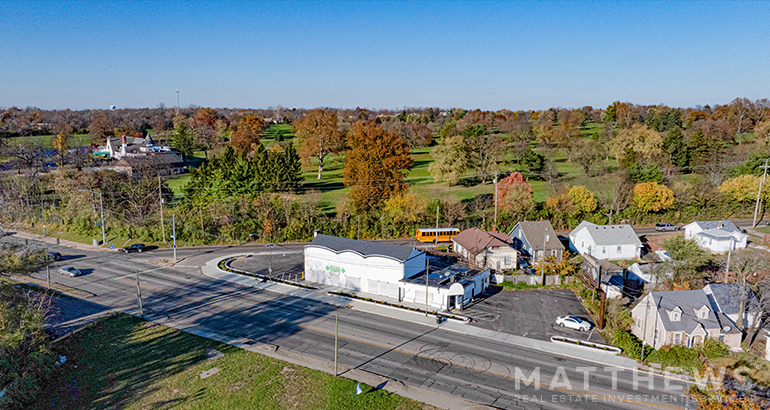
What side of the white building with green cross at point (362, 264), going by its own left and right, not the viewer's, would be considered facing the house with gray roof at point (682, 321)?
left

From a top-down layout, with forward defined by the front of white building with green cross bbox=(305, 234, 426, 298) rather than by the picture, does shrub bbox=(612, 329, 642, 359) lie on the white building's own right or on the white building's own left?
on the white building's own left

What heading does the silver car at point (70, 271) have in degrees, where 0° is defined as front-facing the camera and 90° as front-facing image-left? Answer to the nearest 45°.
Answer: approximately 315°

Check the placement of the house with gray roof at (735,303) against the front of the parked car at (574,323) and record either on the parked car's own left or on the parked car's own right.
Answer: on the parked car's own left

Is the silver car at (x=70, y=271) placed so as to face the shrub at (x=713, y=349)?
yes

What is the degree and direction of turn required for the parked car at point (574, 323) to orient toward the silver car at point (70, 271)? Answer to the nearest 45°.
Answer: approximately 135° to its right

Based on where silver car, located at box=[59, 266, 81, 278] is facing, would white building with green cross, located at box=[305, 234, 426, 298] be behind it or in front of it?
in front

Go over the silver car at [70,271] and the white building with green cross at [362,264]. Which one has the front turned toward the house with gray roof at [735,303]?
the silver car

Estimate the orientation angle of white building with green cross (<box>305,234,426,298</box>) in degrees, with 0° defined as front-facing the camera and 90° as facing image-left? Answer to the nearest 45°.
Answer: approximately 45°

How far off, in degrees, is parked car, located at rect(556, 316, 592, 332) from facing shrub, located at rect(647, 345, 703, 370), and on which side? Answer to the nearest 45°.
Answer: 0° — it already faces it

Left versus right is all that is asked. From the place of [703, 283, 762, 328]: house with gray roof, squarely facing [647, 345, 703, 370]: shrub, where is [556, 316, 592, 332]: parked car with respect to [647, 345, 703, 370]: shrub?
right
